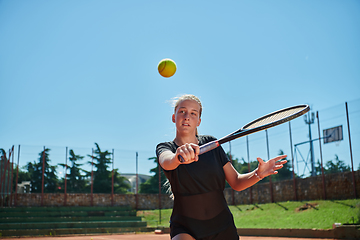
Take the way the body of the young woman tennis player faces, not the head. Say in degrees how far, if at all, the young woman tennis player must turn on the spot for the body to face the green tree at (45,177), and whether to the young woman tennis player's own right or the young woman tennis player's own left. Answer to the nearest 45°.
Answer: approximately 135° to the young woman tennis player's own right

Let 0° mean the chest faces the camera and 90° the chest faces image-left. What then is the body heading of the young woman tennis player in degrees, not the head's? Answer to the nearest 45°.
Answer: approximately 0°

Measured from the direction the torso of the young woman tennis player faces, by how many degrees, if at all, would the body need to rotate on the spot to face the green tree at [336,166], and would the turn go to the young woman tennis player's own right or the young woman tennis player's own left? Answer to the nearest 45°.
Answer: approximately 180°

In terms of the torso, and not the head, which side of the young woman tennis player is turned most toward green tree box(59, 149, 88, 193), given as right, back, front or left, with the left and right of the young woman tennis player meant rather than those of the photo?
back
